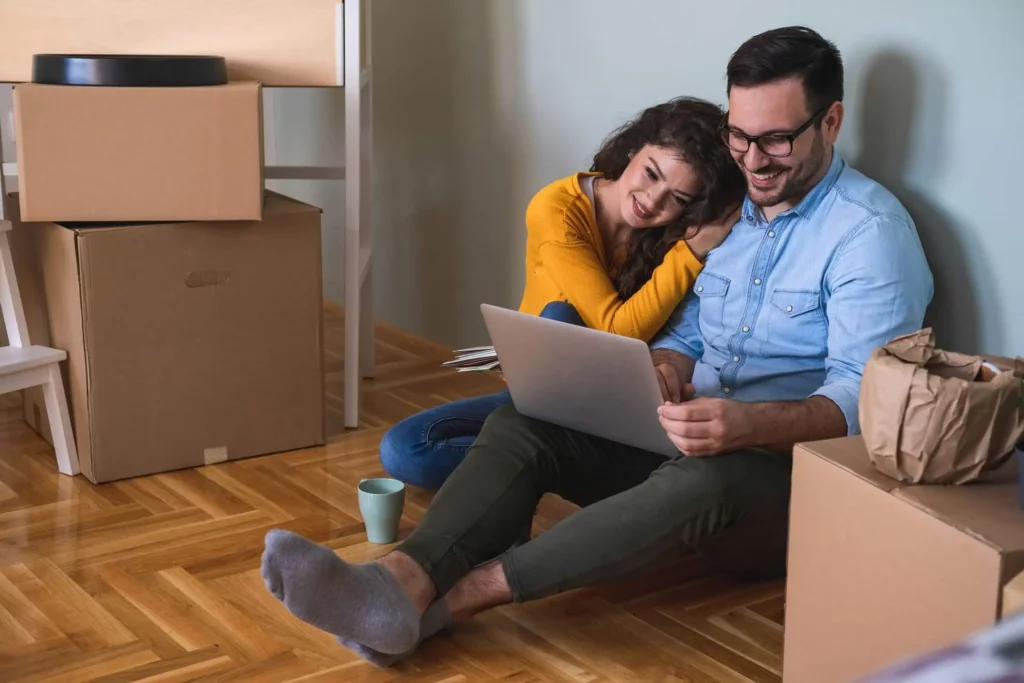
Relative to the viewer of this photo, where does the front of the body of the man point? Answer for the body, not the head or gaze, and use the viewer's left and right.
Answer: facing the viewer and to the left of the viewer

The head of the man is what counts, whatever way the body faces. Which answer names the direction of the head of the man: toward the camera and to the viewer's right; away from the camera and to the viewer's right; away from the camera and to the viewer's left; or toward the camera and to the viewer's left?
toward the camera and to the viewer's left

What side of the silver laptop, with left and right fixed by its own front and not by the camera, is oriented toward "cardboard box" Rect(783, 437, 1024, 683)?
right

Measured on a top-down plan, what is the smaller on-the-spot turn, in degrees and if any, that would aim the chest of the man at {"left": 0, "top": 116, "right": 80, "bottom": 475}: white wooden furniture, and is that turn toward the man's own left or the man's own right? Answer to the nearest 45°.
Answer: approximately 45° to the man's own right

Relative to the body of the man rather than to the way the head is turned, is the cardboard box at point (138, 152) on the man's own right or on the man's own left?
on the man's own right

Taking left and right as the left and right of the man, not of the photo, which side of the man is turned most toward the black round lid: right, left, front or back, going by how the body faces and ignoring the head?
right

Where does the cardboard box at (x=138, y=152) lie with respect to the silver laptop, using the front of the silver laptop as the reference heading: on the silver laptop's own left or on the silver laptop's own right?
on the silver laptop's own left

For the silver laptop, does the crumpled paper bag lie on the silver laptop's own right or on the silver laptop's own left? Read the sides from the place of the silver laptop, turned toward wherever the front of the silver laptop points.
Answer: on the silver laptop's own right

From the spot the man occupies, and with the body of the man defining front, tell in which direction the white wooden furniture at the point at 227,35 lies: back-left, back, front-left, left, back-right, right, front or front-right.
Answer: right

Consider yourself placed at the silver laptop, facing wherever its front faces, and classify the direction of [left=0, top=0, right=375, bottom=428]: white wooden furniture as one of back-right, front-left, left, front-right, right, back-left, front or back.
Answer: left

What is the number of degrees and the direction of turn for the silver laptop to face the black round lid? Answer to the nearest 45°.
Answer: approximately 90° to its left

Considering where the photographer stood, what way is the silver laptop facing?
facing away from the viewer and to the right of the viewer
